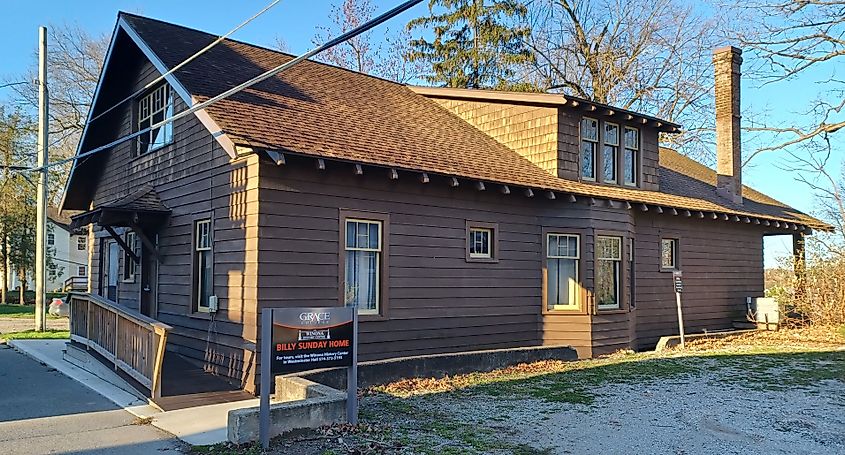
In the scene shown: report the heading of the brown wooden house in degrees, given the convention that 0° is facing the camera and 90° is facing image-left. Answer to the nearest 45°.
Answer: approximately 45°

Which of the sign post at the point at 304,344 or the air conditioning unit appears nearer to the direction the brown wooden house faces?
the sign post

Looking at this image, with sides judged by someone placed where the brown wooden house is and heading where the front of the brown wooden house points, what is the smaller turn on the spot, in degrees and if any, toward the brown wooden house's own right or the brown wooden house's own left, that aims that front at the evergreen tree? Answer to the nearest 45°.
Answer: approximately 135° to the brown wooden house's own right

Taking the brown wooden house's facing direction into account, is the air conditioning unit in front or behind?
behind

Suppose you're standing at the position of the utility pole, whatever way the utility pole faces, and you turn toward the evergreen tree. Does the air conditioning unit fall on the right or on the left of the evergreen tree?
right

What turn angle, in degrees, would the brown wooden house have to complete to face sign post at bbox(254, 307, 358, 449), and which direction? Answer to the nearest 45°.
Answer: approximately 45° to its left

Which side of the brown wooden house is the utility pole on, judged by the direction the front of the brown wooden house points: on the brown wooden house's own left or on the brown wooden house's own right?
on the brown wooden house's own right
